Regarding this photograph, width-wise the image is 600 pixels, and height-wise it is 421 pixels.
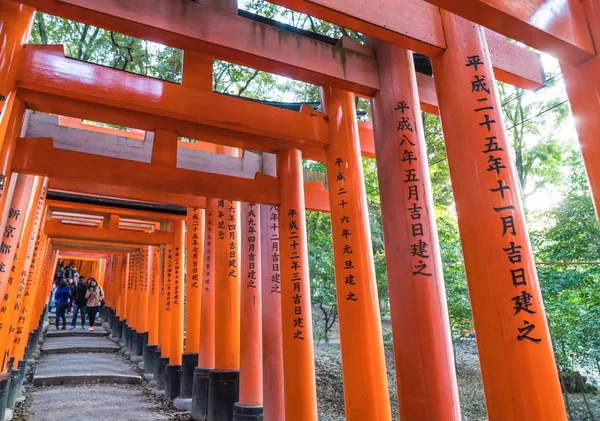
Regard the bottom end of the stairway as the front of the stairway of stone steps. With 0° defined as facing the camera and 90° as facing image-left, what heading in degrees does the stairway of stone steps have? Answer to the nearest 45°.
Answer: approximately 0°

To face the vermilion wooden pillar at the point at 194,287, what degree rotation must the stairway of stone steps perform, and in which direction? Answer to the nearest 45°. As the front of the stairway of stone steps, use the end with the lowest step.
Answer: approximately 45° to its left
